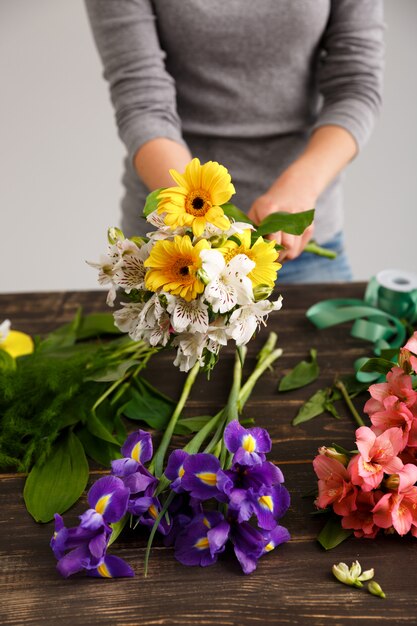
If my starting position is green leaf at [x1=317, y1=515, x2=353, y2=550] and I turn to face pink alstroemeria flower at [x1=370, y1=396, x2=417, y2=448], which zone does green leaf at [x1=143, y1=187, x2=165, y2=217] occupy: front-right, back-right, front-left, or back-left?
front-left

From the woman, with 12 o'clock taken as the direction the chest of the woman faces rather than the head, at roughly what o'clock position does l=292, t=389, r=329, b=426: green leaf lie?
The green leaf is roughly at 12 o'clock from the woman.

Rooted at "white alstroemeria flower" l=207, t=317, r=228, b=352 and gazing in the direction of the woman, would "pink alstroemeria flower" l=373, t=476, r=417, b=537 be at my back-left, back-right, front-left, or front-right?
back-right

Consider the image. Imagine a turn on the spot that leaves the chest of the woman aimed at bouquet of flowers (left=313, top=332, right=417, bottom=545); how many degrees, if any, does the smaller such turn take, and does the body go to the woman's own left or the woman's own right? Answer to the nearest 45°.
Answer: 0° — they already face it

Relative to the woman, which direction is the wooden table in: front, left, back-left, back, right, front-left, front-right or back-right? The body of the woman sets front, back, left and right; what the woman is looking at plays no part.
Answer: front

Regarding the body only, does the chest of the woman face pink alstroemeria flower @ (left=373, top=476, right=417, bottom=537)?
yes

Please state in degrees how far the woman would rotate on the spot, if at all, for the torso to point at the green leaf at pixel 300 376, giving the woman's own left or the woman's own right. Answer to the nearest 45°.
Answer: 0° — they already face it

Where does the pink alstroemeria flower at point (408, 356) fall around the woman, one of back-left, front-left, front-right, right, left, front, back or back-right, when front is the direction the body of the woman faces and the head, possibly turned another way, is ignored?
front

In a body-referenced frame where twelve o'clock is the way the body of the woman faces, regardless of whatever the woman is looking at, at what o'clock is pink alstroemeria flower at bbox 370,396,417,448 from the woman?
The pink alstroemeria flower is roughly at 12 o'clock from the woman.

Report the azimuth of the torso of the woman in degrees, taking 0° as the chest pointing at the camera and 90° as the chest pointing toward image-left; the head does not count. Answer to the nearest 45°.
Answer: approximately 0°

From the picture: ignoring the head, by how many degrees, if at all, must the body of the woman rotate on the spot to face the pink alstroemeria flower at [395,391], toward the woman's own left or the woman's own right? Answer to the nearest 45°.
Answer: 0° — they already face it
